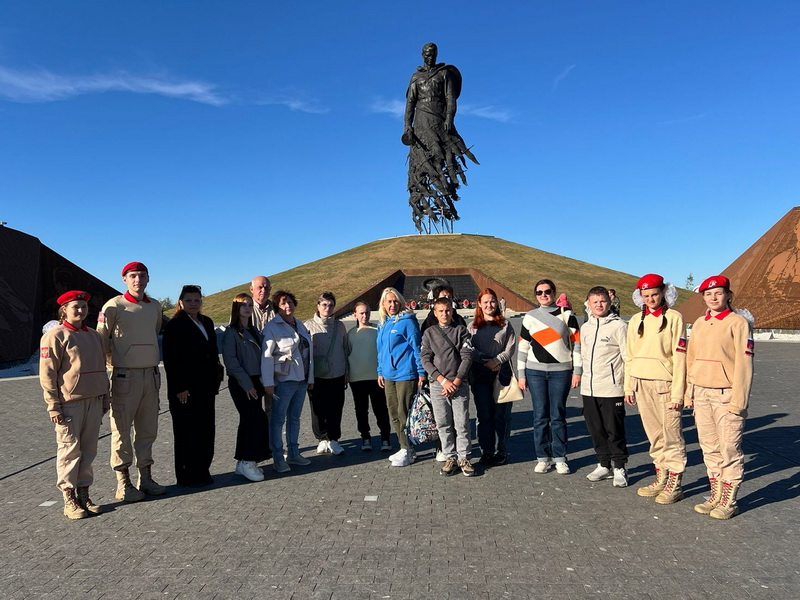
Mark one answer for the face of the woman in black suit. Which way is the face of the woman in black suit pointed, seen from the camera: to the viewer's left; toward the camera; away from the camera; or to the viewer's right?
toward the camera

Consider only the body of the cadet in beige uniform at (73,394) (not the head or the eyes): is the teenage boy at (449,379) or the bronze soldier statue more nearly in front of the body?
the teenage boy

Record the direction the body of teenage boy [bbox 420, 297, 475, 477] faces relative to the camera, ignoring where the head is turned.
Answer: toward the camera

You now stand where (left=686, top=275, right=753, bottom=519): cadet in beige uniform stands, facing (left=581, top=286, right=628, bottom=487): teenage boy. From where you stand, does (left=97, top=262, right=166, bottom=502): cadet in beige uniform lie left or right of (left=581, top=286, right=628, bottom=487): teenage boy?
left

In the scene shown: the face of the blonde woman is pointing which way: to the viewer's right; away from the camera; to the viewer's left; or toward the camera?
toward the camera

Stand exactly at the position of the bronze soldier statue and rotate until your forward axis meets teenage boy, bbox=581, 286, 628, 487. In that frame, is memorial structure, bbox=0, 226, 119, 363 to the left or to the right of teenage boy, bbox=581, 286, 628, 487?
right

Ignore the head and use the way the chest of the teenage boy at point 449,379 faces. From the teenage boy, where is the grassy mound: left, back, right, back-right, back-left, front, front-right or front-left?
back

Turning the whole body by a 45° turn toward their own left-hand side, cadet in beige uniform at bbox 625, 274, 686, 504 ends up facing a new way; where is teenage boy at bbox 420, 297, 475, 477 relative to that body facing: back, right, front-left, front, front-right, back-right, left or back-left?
right

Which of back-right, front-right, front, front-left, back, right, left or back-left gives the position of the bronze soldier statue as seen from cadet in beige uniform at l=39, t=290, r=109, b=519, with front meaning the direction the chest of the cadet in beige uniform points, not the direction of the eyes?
left

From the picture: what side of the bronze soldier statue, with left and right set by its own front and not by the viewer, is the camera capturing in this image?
front

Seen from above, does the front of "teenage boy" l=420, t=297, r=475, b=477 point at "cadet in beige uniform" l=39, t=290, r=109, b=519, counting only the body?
no

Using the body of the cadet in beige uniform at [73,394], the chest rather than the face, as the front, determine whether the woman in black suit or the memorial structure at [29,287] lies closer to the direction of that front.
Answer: the woman in black suit

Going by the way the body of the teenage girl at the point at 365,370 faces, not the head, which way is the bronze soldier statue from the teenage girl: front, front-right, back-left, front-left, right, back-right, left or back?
back

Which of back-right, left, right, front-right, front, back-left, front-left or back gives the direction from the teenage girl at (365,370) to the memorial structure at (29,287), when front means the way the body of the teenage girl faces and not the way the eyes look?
back-right

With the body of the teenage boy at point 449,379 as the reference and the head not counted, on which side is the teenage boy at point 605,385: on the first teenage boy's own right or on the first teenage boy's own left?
on the first teenage boy's own left

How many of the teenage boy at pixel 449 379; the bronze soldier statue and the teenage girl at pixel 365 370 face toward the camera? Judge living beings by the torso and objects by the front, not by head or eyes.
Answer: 3

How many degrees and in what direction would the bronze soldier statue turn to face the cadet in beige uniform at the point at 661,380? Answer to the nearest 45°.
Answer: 0° — it already faces them
